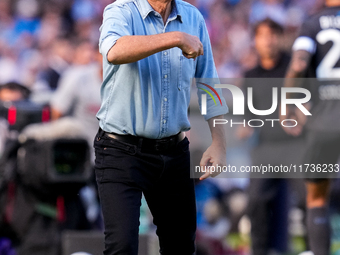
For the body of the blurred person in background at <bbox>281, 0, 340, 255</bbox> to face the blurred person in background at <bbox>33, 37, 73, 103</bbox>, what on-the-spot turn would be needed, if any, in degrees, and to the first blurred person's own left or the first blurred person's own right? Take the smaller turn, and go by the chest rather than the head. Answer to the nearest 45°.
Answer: approximately 45° to the first blurred person's own left

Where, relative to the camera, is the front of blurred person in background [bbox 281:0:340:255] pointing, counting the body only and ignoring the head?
away from the camera

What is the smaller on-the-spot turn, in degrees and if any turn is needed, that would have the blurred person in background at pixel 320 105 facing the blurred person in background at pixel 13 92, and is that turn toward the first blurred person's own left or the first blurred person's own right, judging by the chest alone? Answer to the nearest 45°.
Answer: approximately 90° to the first blurred person's own left
